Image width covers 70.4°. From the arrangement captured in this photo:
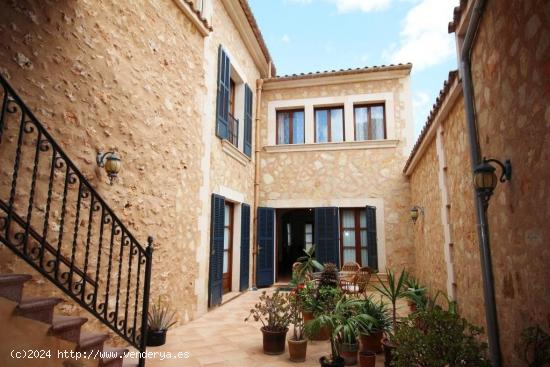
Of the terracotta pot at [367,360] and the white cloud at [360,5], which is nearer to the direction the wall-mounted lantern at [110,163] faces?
the terracotta pot

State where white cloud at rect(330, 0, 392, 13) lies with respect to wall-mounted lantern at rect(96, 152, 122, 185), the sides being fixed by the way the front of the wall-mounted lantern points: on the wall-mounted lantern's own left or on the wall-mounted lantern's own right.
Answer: on the wall-mounted lantern's own left

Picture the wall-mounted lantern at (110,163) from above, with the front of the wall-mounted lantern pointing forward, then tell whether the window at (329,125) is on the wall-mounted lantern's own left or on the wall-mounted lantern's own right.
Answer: on the wall-mounted lantern's own left

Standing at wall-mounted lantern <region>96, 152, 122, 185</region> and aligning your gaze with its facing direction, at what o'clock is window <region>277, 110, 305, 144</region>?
The window is roughly at 9 o'clock from the wall-mounted lantern.

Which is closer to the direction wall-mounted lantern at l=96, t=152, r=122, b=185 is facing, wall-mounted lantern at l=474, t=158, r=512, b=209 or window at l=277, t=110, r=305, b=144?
the wall-mounted lantern

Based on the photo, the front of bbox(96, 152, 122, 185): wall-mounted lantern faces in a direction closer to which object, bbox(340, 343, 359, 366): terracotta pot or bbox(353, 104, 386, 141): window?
the terracotta pot

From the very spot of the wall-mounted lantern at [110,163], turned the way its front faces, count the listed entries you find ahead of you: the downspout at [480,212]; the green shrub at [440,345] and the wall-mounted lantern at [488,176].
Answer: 3

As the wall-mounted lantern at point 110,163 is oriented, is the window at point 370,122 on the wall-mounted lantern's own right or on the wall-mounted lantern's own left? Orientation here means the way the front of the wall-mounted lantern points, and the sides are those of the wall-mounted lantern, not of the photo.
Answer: on the wall-mounted lantern's own left
